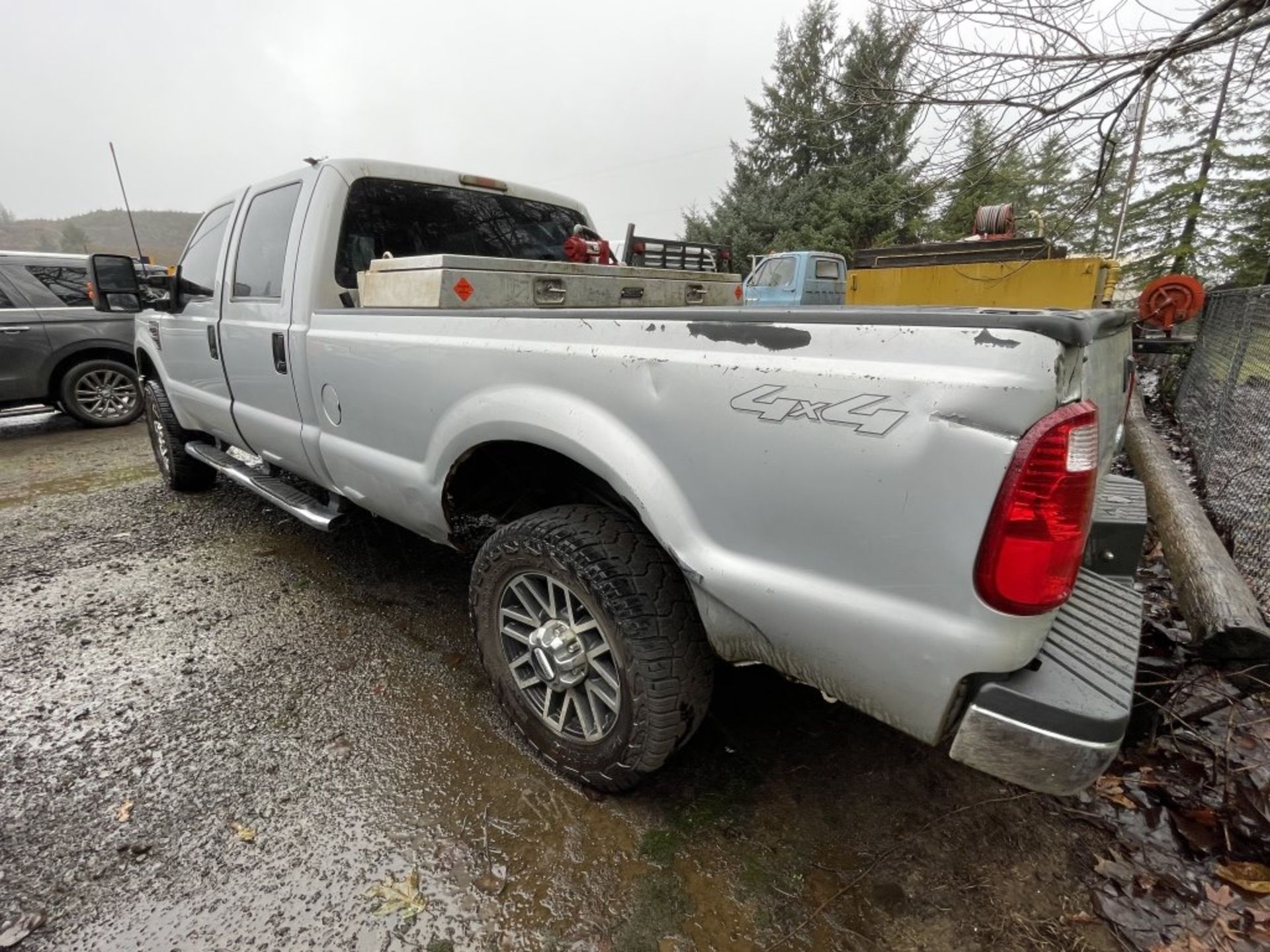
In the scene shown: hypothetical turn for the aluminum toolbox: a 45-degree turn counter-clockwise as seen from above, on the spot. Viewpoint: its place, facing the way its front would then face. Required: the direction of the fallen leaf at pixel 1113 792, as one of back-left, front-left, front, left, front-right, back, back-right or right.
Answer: front-right

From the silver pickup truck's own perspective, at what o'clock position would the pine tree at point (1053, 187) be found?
The pine tree is roughly at 3 o'clock from the silver pickup truck.

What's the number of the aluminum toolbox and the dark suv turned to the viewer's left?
1

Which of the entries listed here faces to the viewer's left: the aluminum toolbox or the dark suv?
the dark suv

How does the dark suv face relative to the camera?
to the viewer's left

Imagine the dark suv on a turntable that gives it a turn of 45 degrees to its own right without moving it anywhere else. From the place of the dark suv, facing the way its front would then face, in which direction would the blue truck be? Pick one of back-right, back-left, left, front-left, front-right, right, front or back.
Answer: back-right

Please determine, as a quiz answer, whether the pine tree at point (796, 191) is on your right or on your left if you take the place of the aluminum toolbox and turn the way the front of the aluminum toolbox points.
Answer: on your left

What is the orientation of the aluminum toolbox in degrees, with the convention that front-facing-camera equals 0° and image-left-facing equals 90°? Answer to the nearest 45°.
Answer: approximately 315°

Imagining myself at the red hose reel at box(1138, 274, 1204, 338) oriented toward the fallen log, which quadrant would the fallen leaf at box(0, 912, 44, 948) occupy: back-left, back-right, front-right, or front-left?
front-right

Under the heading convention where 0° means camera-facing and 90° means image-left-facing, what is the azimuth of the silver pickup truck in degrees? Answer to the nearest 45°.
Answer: approximately 135°

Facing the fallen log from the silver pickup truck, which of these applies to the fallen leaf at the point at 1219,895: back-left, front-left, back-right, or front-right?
front-right

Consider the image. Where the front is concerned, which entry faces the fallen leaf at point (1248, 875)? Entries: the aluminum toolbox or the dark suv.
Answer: the aluminum toolbox

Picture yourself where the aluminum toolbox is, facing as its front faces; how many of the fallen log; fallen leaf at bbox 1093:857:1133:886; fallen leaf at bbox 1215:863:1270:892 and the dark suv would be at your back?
1
